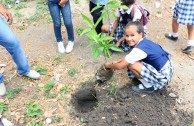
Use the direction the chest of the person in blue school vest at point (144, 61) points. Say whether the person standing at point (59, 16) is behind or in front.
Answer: in front

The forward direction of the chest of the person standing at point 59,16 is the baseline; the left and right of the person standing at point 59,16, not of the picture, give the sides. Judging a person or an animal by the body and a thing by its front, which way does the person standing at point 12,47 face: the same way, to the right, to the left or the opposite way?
to the left

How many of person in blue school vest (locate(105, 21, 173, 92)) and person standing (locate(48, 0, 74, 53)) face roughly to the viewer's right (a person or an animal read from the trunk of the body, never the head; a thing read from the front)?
0

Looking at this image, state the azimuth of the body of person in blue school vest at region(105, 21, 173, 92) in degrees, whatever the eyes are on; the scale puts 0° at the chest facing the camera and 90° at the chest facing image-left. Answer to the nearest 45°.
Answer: approximately 90°

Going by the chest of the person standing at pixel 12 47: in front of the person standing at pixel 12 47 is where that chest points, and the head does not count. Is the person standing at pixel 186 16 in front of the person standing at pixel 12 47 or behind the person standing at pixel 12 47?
in front

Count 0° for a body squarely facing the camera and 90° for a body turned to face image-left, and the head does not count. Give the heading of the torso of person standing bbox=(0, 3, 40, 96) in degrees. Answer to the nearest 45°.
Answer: approximately 270°

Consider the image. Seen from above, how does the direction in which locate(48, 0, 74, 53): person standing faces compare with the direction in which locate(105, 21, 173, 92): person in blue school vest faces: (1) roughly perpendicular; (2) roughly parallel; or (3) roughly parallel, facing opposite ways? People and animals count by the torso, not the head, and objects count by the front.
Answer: roughly perpendicular

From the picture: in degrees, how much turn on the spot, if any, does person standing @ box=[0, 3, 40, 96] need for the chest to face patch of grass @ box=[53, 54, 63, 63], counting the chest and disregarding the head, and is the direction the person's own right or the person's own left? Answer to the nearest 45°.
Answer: approximately 45° to the person's own left

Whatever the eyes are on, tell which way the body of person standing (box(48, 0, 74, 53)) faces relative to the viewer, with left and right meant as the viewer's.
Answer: facing the viewer

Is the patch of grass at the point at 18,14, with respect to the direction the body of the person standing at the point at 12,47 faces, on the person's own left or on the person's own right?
on the person's own left

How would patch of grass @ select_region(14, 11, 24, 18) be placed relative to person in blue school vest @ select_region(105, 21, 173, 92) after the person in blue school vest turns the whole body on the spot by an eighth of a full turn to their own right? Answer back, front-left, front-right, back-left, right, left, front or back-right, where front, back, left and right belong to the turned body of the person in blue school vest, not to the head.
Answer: front
